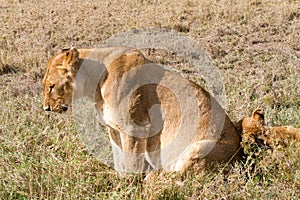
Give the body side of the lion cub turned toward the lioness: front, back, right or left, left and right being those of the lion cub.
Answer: front

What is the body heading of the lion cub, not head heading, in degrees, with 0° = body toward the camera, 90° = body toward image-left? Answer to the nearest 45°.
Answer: approximately 90°
